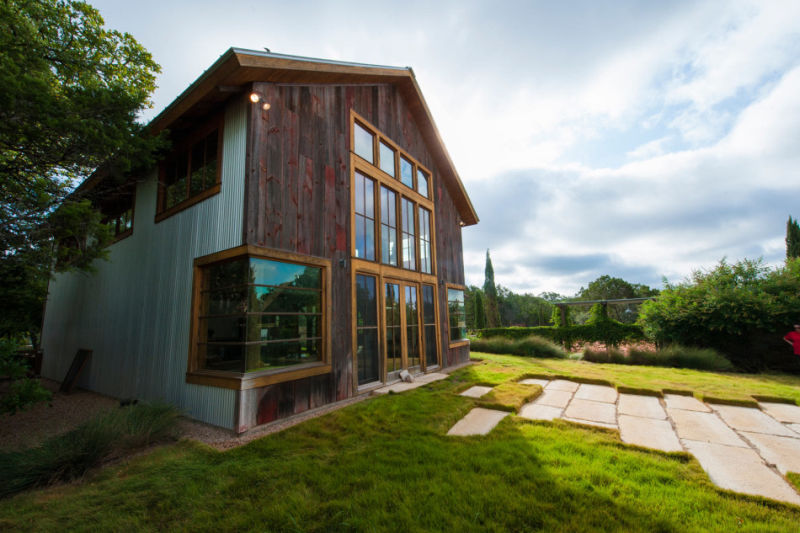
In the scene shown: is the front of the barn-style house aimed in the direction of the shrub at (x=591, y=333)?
no

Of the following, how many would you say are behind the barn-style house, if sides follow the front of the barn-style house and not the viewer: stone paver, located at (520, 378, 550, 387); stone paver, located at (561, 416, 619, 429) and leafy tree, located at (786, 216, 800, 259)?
0

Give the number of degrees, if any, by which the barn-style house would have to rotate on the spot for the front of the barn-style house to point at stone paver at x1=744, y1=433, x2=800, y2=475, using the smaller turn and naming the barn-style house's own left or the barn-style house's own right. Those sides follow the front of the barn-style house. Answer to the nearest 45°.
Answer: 0° — it already faces it

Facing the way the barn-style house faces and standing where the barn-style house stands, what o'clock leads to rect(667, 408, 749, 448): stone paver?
The stone paver is roughly at 12 o'clock from the barn-style house.

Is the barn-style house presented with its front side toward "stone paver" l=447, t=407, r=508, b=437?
yes

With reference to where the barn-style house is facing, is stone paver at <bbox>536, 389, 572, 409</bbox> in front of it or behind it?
in front

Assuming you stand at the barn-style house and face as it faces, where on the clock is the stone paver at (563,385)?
The stone paver is roughly at 11 o'clock from the barn-style house.

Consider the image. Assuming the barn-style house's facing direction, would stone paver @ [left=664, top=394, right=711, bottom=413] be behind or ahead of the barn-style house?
ahead

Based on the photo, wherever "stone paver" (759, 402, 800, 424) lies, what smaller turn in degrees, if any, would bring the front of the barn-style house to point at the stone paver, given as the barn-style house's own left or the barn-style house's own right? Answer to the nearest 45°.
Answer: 0° — it already faces it

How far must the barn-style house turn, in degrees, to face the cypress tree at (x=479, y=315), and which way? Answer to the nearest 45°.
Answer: approximately 90° to its left

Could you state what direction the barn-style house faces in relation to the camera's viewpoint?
facing the viewer and to the right of the viewer

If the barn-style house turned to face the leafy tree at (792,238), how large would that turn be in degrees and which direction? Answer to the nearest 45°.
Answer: approximately 45° to its left

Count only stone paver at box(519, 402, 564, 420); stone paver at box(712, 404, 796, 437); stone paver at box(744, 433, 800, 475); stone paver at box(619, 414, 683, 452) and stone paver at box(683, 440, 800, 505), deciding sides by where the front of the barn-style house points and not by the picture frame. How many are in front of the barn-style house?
5

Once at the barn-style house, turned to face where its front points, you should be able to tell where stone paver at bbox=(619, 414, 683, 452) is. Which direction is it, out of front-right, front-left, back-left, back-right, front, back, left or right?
front

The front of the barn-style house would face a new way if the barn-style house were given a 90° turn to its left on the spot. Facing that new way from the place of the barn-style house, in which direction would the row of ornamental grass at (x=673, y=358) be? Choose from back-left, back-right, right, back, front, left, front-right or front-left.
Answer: front-right

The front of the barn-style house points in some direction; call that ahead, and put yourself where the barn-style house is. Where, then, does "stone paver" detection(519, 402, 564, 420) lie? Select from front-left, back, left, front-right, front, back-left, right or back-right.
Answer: front

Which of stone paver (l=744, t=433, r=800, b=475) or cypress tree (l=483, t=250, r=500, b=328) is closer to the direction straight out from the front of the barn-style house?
the stone paver

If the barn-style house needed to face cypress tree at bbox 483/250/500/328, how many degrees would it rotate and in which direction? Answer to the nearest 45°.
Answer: approximately 90° to its left

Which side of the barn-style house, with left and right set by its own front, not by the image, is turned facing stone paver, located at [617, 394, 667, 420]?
front

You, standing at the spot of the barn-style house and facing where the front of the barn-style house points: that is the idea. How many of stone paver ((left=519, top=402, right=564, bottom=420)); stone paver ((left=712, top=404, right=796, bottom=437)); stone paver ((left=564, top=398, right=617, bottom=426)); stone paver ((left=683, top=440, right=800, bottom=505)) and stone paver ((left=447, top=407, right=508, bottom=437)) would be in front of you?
5

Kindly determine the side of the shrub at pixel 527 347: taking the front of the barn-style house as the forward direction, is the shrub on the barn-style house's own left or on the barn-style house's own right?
on the barn-style house's own left
